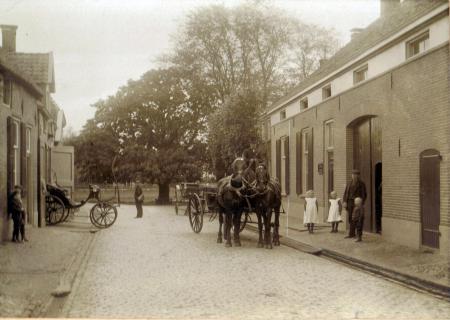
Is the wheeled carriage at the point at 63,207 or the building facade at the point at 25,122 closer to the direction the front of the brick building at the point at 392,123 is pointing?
the building facade

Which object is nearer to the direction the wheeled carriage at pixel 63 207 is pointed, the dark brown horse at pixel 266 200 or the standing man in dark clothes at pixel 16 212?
the dark brown horse

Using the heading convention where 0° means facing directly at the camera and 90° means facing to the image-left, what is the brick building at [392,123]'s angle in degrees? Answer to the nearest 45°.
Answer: approximately 45°

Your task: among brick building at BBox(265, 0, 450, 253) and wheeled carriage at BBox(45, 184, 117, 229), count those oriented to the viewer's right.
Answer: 1

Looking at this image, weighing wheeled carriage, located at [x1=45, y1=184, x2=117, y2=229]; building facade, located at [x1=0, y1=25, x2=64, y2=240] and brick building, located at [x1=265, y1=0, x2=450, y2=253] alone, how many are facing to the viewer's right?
2

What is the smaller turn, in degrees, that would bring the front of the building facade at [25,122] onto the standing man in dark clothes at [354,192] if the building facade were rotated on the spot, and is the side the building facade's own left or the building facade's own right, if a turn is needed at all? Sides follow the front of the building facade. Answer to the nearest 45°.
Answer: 0° — it already faces them

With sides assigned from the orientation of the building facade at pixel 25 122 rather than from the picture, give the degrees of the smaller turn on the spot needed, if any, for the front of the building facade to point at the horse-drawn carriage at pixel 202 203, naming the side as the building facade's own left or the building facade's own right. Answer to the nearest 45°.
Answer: approximately 45° to the building facade's own left

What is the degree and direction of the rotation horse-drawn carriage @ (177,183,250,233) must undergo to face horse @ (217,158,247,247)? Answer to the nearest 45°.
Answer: approximately 45° to its right

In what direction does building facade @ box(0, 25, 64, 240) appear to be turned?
to the viewer's right

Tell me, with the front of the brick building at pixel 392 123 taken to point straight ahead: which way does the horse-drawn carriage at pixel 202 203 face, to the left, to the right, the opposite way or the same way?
to the left

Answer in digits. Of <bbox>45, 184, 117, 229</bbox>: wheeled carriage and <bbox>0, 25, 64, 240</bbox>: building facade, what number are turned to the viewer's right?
2

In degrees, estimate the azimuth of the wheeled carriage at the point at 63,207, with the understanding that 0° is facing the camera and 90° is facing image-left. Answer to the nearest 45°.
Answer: approximately 270°
